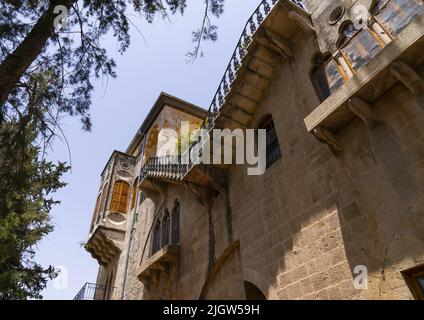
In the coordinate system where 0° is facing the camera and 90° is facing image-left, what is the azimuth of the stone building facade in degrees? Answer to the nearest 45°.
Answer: approximately 45°
